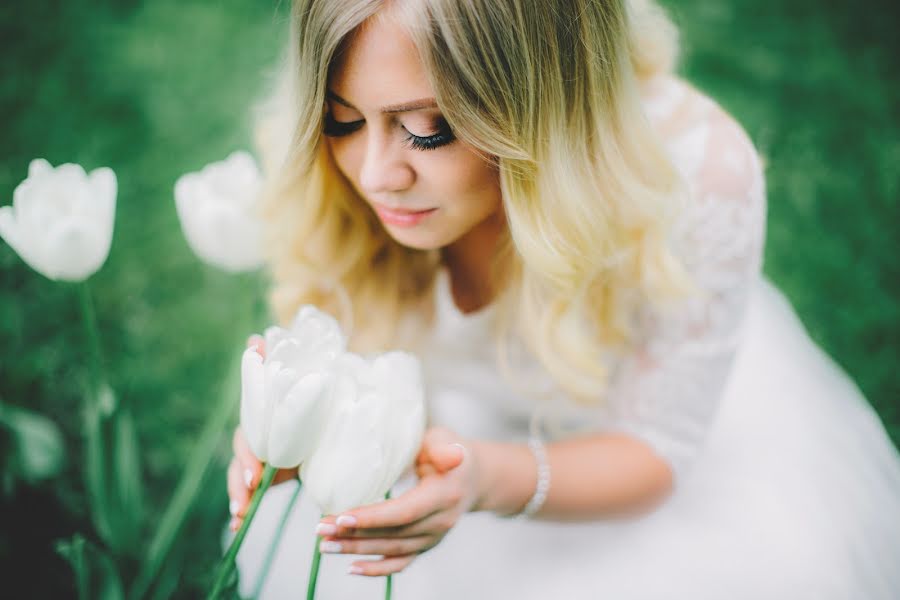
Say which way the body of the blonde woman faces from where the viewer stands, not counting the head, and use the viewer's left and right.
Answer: facing the viewer and to the left of the viewer

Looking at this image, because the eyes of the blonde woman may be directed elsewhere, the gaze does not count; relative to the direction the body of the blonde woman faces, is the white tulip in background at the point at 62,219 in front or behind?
in front

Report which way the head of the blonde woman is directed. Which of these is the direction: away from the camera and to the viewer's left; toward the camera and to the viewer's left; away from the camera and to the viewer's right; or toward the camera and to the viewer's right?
toward the camera and to the viewer's left
